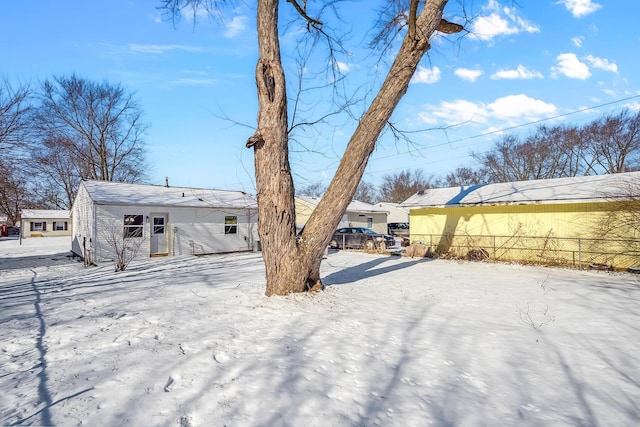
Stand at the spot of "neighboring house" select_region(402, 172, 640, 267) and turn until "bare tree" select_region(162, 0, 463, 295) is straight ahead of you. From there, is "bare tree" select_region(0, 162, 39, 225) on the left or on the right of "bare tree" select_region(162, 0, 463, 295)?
right

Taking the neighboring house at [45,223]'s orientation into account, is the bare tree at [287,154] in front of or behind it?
in front

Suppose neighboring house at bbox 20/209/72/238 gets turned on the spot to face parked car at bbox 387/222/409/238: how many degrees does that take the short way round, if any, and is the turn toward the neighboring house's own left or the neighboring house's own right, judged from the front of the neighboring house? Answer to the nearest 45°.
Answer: approximately 45° to the neighboring house's own left

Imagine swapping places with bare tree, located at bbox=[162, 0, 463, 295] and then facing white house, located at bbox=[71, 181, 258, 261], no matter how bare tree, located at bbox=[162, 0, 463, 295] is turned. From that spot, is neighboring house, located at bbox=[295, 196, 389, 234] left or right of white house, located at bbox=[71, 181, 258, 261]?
right

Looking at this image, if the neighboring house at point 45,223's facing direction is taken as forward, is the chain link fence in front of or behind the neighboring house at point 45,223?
in front

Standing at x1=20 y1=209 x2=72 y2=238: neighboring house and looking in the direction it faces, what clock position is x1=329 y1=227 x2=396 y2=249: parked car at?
The parked car is roughly at 11 o'clock from the neighboring house.

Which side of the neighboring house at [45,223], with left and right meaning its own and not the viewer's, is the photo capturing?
front

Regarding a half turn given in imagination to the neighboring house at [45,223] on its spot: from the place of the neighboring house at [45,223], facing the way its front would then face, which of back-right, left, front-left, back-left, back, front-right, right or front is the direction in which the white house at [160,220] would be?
back

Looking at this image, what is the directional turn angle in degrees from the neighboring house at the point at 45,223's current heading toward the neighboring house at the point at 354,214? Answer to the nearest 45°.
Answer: approximately 45° to its left
